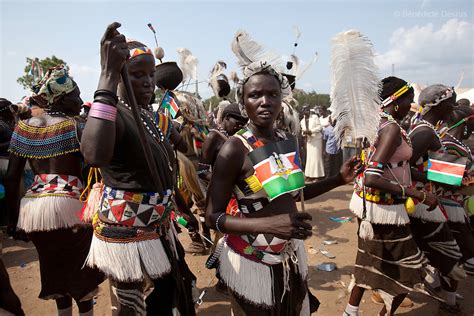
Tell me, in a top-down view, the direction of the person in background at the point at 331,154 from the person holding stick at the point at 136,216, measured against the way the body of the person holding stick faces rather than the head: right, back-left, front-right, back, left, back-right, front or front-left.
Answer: left

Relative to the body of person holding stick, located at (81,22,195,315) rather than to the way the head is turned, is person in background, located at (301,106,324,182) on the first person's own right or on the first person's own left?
on the first person's own left

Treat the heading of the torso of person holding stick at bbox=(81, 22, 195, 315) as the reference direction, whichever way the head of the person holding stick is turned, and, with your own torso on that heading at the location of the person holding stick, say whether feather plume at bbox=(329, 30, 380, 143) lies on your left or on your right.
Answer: on your left

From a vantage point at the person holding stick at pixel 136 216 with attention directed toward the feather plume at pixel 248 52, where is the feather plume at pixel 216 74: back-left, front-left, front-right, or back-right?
front-left

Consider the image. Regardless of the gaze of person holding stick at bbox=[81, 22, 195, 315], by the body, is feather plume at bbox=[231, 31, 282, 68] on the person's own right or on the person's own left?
on the person's own left

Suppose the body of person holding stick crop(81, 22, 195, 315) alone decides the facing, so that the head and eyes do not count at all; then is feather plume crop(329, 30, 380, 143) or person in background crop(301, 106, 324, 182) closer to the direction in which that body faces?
the feather plume

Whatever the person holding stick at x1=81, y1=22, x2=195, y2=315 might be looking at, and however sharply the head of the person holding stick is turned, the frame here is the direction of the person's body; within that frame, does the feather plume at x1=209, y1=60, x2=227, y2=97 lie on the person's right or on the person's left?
on the person's left

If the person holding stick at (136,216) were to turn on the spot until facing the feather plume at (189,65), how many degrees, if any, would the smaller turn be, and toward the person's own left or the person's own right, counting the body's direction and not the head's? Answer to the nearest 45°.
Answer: approximately 135° to the person's own left

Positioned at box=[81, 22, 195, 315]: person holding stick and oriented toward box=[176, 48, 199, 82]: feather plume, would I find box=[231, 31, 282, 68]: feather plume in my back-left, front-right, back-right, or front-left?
front-right
